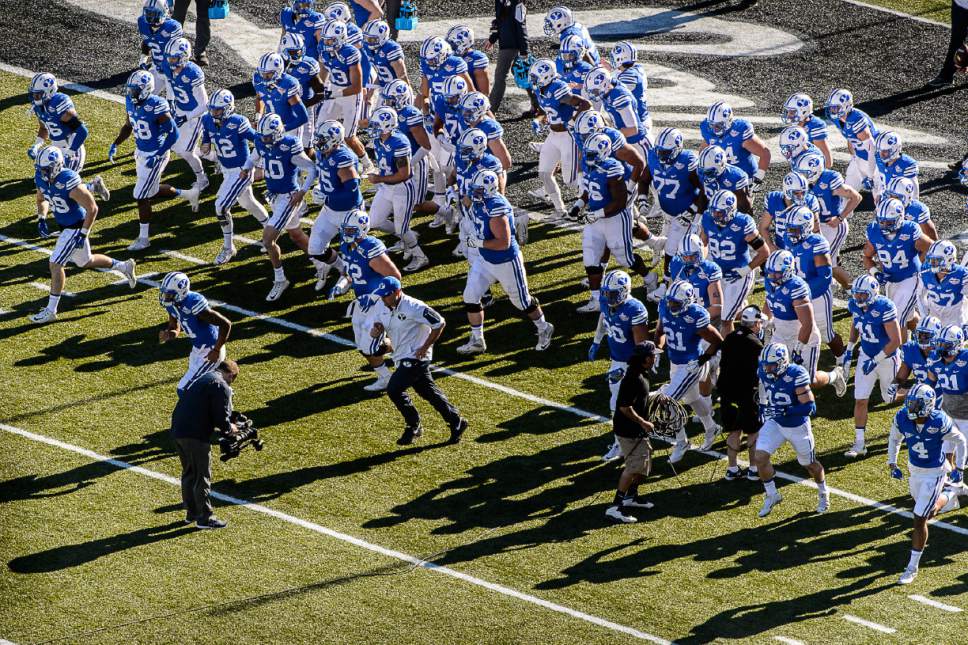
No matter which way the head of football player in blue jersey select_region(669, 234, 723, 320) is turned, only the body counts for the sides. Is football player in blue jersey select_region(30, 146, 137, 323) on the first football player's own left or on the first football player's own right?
on the first football player's own right

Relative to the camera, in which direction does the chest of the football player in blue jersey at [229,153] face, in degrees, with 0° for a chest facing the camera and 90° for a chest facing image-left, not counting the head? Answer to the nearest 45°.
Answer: approximately 45°

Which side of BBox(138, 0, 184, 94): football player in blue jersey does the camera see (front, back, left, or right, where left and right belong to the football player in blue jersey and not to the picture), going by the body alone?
front

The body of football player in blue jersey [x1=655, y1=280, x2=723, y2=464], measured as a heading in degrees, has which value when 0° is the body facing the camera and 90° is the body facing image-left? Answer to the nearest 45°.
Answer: approximately 45°

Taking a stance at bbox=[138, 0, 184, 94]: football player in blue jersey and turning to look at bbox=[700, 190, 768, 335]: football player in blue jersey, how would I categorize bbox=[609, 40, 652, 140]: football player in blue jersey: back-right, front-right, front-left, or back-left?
front-left

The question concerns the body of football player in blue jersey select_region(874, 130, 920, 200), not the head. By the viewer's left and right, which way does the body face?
facing the viewer and to the left of the viewer

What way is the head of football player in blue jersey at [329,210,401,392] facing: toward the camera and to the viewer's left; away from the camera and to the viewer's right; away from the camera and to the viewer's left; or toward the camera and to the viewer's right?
toward the camera and to the viewer's left

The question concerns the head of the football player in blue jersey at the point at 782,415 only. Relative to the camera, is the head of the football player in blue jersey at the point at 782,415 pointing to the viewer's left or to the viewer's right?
to the viewer's left

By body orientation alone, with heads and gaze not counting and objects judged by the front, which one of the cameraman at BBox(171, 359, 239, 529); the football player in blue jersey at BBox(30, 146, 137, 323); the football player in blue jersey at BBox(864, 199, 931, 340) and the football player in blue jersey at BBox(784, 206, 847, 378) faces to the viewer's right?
the cameraman

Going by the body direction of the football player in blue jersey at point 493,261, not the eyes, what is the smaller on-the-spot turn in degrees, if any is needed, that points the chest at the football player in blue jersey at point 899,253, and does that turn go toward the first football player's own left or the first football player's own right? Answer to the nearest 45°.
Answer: approximately 135° to the first football player's own left

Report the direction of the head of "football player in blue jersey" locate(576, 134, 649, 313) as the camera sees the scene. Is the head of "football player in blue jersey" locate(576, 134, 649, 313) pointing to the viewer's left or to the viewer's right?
to the viewer's left

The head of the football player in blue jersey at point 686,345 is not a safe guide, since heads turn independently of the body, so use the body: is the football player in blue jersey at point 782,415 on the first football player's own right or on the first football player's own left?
on the first football player's own left

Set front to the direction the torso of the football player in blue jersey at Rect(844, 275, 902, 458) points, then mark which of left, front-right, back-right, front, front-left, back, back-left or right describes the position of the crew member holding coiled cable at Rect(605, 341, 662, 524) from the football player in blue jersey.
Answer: front

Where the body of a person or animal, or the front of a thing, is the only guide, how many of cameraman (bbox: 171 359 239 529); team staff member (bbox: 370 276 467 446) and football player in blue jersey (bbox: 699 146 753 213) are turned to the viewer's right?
1

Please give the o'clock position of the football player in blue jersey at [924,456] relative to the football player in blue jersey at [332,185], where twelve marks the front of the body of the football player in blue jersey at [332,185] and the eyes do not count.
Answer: the football player in blue jersey at [924,456] is roughly at 9 o'clock from the football player in blue jersey at [332,185].

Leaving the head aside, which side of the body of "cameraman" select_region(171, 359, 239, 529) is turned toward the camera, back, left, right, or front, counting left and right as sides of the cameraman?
right
